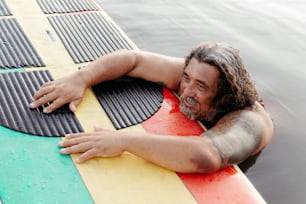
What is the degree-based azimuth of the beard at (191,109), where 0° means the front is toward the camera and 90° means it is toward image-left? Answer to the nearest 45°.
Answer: approximately 45°
